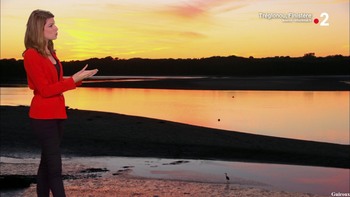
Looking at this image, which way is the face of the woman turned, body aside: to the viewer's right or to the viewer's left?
to the viewer's right

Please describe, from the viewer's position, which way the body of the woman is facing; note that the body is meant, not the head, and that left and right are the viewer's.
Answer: facing to the right of the viewer
